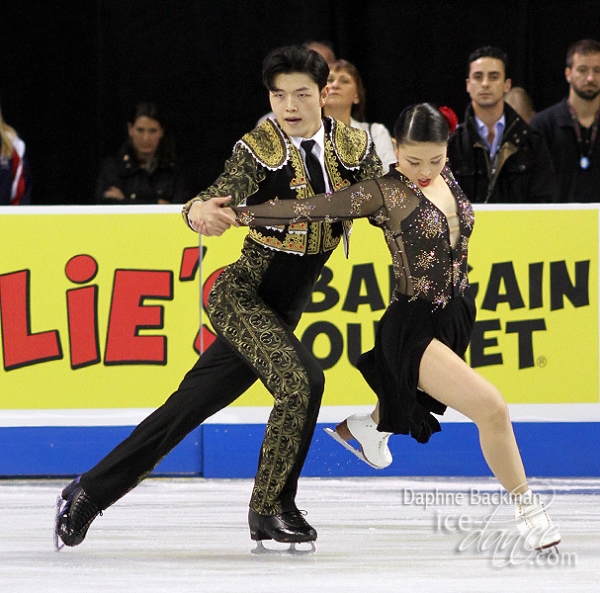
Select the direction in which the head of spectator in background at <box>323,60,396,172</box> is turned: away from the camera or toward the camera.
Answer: toward the camera

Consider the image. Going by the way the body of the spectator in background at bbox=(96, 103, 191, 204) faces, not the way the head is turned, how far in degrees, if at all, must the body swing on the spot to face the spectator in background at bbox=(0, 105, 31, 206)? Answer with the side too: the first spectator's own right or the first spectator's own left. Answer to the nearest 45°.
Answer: approximately 90° to the first spectator's own right

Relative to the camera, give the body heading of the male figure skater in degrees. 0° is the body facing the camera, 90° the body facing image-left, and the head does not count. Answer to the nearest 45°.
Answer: approximately 315°

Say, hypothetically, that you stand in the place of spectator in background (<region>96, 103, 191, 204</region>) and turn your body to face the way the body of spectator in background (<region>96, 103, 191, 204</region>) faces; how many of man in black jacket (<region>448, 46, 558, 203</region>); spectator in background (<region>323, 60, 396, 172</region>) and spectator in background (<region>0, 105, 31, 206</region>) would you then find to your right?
1

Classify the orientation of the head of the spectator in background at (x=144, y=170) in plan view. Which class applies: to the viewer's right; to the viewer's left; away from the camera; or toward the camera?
toward the camera

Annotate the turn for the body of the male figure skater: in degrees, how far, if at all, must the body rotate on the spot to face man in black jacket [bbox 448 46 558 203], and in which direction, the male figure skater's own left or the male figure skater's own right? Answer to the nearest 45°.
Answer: approximately 90° to the male figure skater's own left

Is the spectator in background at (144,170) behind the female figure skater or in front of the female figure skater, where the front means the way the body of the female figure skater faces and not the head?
behind

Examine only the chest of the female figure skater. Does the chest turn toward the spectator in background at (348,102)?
no

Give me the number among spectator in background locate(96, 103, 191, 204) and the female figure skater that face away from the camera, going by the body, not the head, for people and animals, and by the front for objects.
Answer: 0

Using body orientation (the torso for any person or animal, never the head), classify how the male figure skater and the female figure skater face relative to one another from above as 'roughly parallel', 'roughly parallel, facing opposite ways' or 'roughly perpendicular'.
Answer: roughly parallel

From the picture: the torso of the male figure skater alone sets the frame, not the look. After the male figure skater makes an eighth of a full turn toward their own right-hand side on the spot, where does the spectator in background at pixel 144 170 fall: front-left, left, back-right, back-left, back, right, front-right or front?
back

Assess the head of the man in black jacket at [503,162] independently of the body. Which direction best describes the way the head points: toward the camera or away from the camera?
toward the camera

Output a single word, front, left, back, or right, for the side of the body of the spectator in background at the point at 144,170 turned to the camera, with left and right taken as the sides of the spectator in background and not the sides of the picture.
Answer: front

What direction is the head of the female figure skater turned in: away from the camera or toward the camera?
toward the camera

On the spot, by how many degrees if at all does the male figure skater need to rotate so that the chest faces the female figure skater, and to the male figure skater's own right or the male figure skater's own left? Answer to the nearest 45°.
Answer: approximately 45° to the male figure skater's own left

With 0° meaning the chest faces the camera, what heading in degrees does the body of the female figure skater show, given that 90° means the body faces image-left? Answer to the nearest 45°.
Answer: approximately 315°

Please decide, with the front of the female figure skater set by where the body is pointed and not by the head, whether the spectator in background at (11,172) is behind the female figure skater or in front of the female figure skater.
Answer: behind

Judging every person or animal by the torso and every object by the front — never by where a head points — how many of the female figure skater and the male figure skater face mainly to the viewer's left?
0

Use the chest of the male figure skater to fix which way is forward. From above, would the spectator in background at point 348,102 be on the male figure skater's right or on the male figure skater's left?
on the male figure skater's left
